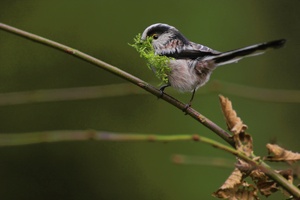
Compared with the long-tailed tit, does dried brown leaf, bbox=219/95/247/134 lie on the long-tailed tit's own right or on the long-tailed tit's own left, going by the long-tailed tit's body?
on the long-tailed tit's own left

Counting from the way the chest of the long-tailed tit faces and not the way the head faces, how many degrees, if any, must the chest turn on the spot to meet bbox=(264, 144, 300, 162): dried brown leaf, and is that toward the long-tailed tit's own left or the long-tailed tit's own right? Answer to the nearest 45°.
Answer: approximately 135° to the long-tailed tit's own left

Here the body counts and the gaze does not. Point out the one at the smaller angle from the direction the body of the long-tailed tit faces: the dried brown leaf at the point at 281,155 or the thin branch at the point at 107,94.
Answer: the thin branch

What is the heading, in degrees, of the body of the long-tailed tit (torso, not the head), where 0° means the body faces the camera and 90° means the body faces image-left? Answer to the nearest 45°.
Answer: approximately 90°

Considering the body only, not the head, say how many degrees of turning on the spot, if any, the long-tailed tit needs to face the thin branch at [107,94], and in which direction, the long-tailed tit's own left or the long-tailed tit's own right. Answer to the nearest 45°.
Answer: approximately 45° to the long-tailed tit's own right
